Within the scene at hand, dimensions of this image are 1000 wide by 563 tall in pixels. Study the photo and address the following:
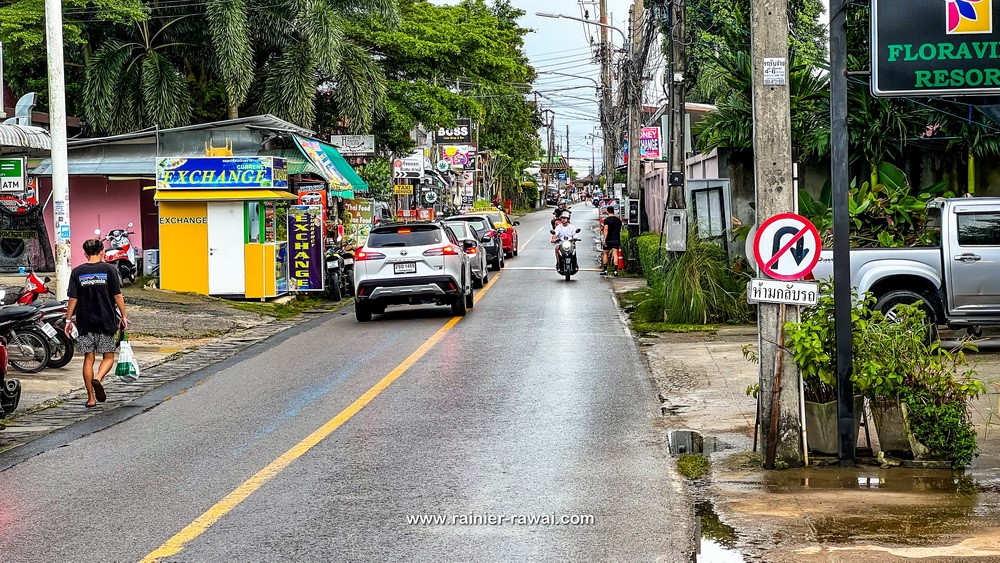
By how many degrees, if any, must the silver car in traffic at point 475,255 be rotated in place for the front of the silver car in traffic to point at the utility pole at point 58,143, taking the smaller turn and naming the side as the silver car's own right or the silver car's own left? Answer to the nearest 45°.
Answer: approximately 135° to the silver car's own left

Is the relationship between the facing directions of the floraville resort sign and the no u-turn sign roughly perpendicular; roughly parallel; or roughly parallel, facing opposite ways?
roughly parallel

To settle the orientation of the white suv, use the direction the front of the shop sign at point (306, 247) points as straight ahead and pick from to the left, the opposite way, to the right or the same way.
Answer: the opposite way

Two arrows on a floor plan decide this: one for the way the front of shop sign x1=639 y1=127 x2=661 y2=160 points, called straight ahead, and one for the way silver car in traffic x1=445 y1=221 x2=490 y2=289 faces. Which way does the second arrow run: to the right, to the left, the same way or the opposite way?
the opposite way

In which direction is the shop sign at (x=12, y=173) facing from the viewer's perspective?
toward the camera

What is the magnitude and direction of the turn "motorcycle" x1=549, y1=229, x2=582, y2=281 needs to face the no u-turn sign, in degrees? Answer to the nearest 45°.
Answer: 0° — it already faces it

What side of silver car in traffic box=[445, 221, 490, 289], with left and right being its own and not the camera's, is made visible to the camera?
back

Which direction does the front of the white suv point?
away from the camera

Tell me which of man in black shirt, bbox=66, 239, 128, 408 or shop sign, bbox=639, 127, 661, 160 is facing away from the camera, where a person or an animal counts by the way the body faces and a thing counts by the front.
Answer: the man in black shirt

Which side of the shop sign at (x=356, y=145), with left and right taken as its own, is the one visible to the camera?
front

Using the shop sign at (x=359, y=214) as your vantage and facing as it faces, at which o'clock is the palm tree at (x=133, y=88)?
The palm tree is roughly at 3 o'clock from the shop sign.

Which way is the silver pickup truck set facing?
to the viewer's right

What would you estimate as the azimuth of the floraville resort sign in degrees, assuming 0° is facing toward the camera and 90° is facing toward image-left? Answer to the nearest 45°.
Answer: approximately 0°

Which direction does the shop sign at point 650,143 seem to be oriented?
toward the camera

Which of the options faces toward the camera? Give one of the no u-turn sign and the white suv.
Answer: the no u-turn sign

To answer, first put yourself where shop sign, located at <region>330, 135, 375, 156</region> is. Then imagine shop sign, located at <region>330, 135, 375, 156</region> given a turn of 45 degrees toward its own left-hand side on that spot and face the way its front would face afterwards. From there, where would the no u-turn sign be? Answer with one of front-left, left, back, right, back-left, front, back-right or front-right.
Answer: front-right
